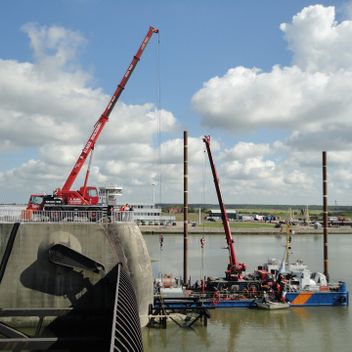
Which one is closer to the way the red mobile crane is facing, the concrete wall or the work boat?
the concrete wall

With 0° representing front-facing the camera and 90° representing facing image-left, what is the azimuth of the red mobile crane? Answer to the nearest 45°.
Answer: approximately 90°

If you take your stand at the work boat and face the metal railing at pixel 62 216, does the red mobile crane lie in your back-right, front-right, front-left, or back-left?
front-right

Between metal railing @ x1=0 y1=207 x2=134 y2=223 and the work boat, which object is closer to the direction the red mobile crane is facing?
the metal railing

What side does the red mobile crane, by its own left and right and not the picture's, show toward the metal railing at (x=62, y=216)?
left

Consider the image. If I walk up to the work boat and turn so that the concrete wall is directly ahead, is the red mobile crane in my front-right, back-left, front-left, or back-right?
front-right

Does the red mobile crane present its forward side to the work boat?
no
